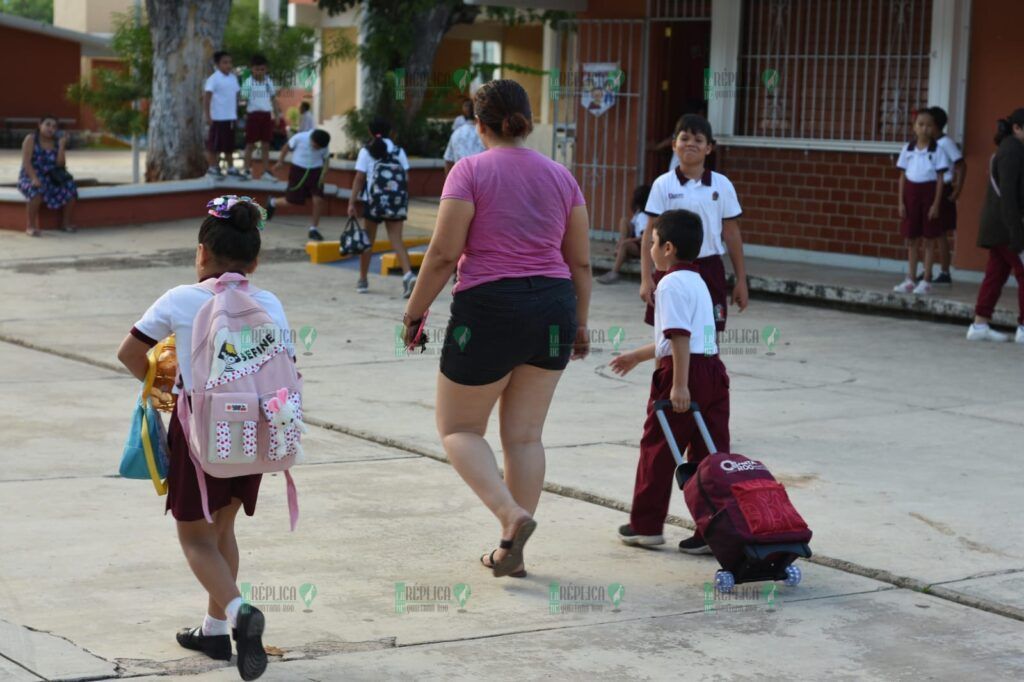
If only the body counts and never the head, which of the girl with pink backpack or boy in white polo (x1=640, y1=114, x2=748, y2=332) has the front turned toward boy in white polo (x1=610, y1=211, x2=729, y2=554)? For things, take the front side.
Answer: boy in white polo (x1=640, y1=114, x2=748, y2=332)

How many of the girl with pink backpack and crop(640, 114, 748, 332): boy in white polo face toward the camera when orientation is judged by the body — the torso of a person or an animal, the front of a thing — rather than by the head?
1

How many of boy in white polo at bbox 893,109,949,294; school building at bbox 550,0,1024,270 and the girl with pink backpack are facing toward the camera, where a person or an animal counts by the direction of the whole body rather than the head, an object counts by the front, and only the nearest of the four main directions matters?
2

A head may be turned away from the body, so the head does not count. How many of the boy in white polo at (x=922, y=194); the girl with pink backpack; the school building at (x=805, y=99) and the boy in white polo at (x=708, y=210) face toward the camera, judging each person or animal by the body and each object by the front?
3

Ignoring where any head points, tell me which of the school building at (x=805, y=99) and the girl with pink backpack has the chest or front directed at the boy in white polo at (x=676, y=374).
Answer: the school building

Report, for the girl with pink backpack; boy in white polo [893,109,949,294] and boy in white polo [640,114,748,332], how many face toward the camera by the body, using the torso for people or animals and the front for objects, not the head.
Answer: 2

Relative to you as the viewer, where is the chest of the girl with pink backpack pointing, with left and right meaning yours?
facing away from the viewer and to the left of the viewer
